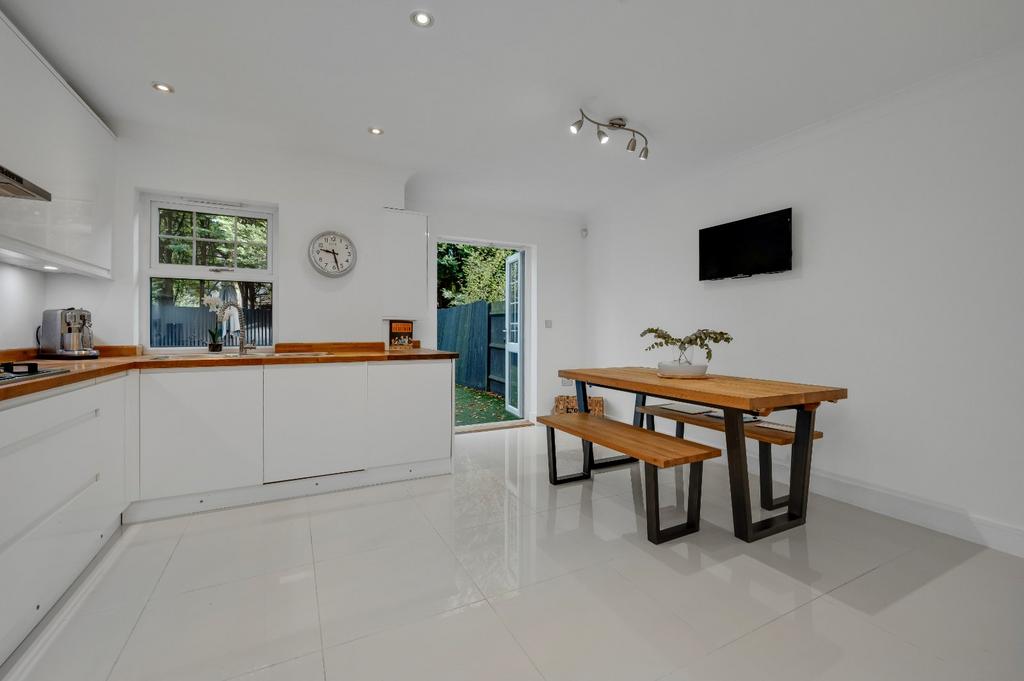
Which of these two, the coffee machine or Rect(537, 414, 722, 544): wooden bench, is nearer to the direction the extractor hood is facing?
the wooden bench

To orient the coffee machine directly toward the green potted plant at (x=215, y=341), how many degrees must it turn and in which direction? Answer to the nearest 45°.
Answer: approximately 45° to its left

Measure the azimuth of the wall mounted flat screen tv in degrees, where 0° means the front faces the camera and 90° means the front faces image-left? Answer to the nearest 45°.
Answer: approximately 45°

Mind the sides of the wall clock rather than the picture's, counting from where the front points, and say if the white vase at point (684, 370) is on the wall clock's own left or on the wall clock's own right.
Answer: on the wall clock's own left

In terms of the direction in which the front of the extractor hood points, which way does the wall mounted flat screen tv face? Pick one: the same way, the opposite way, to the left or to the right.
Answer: the opposite way

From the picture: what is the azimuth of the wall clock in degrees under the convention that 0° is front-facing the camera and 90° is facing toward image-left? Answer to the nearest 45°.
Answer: approximately 0°

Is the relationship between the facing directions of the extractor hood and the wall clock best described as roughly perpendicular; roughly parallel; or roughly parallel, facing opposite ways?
roughly perpendicular

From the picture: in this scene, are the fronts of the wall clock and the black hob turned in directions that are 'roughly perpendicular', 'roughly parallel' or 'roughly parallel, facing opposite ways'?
roughly perpendicular

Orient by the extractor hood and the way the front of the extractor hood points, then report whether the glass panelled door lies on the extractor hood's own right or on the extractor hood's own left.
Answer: on the extractor hood's own left
